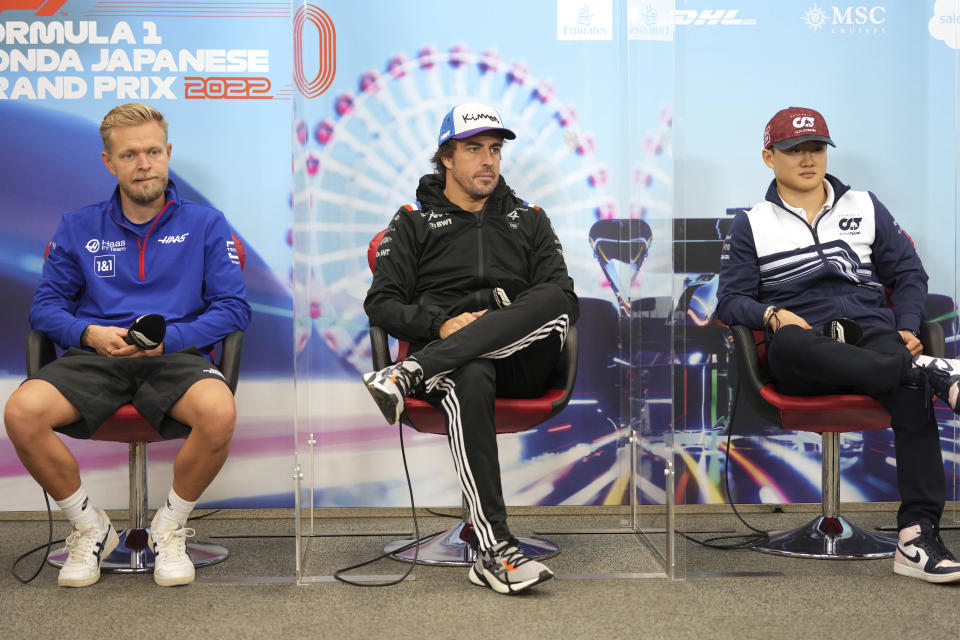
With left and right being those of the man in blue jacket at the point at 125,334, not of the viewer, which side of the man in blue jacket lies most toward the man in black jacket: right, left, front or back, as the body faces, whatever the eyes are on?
left

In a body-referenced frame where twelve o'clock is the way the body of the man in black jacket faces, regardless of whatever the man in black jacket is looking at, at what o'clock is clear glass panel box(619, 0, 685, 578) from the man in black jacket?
The clear glass panel is roughly at 9 o'clock from the man in black jacket.

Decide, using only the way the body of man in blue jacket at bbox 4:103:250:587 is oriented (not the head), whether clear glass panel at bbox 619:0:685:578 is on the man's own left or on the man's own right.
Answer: on the man's own left

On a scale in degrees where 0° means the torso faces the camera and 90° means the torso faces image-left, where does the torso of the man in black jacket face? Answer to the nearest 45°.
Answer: approximately 0°

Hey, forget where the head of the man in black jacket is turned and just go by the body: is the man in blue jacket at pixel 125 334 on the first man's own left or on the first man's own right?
on the first man's own right

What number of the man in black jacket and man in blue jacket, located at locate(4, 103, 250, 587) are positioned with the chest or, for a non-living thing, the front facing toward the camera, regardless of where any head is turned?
2
